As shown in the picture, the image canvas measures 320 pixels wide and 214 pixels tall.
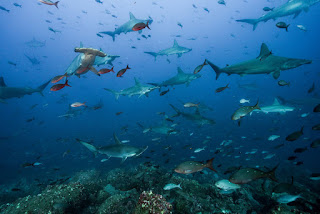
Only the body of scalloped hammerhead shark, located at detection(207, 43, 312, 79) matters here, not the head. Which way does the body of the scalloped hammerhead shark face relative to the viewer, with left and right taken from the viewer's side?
facing to the right of the viewer
